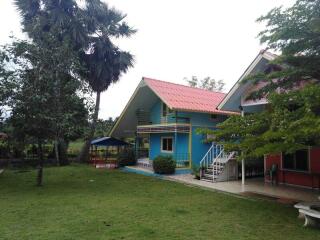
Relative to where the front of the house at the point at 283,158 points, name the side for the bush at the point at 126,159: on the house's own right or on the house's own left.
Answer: on the house's own right

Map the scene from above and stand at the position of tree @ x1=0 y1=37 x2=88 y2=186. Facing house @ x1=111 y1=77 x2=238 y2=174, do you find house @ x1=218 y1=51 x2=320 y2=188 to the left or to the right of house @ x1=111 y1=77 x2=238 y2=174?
right

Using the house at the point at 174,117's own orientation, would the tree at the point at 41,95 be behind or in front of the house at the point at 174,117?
in front

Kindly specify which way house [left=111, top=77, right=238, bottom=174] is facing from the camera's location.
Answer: facing the viewer and to the left of the viewer

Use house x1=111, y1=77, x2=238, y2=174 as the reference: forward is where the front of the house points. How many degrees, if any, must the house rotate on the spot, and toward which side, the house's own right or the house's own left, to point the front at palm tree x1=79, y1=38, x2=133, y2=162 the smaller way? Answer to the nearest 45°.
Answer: approximately 90° to the house's own right

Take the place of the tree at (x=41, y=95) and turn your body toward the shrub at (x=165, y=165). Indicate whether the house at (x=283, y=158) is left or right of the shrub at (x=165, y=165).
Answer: right

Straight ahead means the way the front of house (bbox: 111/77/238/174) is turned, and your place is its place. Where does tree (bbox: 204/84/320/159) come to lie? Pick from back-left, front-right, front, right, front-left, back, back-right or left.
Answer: front-left

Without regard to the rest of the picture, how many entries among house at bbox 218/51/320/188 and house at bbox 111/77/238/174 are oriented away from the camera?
0

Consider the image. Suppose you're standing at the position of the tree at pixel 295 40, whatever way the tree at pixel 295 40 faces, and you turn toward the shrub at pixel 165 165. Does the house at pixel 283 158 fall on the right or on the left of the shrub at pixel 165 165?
right

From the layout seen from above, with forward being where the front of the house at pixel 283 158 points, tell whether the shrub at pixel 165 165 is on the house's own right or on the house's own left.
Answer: on the house's own right

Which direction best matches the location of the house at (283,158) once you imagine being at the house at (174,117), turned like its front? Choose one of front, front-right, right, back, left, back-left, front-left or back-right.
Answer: left
